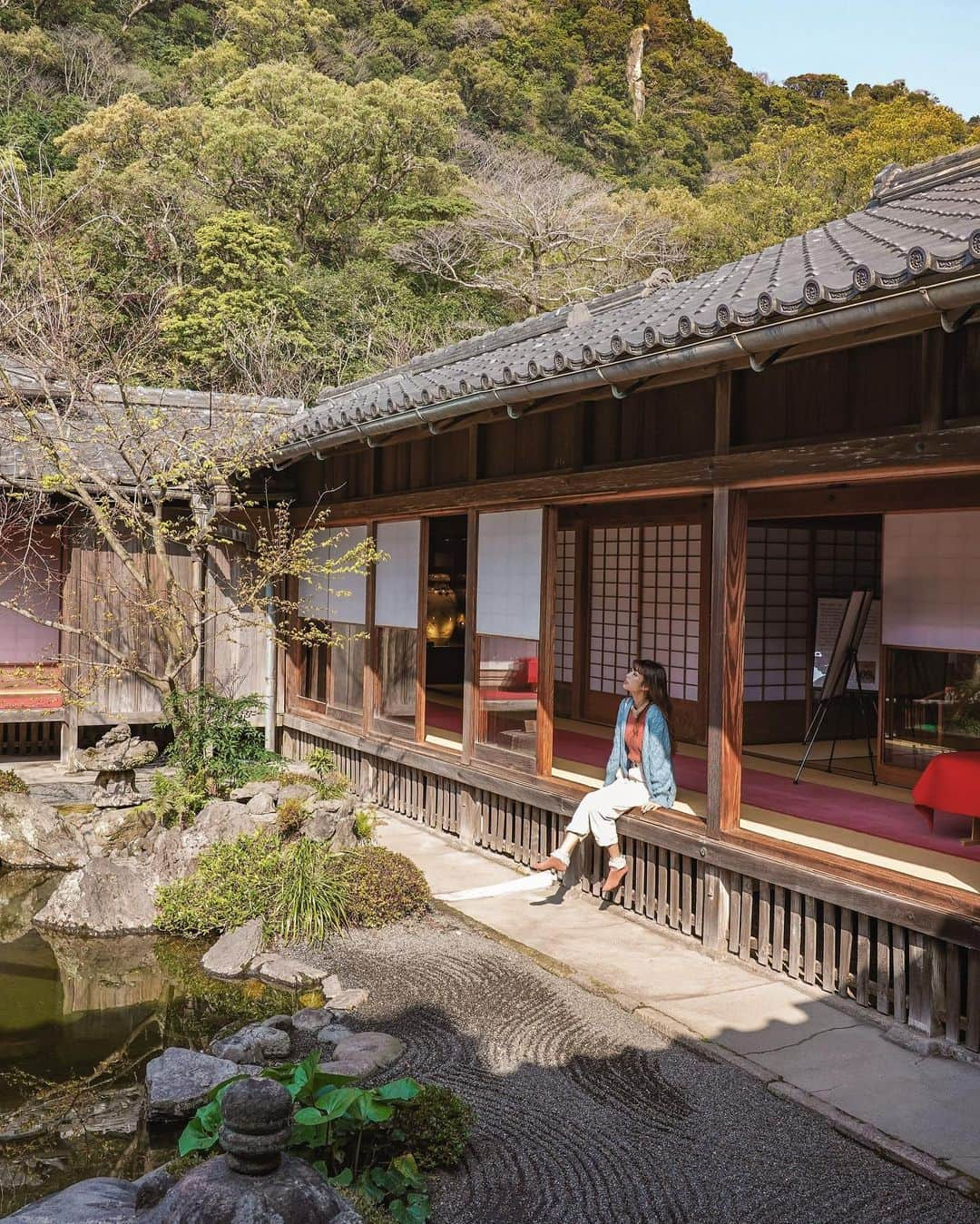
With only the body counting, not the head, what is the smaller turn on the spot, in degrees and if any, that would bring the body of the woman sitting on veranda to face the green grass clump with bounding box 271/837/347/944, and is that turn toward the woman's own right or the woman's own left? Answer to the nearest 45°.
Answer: approximately 45° to the woman's own right

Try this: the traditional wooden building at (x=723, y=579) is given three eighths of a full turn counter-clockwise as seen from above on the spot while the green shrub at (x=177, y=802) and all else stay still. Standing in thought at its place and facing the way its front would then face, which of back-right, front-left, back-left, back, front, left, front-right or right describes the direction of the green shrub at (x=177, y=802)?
back

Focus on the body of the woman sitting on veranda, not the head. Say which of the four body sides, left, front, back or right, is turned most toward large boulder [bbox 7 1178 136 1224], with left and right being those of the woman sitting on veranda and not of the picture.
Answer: front

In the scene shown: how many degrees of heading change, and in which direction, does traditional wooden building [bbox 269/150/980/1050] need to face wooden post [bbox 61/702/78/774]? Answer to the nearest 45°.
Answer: approximately 90° to its right

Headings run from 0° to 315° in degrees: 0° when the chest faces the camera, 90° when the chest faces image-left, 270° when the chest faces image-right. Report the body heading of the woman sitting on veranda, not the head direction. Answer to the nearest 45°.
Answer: approximately 45°

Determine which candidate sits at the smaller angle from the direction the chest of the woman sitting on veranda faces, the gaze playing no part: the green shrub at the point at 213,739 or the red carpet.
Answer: the green shrub

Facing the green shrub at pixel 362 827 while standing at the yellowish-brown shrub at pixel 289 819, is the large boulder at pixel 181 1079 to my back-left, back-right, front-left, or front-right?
back-right

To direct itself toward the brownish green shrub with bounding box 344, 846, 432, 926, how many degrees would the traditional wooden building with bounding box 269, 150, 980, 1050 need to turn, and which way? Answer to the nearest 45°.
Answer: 0° — it already faces it

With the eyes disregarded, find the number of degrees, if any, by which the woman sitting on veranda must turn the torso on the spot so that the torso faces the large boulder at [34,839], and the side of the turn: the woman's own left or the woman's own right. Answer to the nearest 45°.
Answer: approximately 45° to the woman's own right

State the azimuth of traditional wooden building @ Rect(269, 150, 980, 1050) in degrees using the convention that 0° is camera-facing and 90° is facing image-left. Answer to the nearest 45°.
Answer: approximately 45°

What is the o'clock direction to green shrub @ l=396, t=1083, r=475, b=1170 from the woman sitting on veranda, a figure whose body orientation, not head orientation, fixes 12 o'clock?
The green shrub is roughly at 11 o'clock from the woman sitting on veranda.

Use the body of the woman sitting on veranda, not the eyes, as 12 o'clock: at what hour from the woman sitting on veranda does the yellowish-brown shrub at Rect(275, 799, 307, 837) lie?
The yellowish-brown shrub is roughly at 2 o'clock from the woman sitting on veranda.

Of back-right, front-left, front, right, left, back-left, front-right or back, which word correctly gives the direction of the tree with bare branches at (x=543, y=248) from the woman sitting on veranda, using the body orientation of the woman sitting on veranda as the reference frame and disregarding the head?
back-right

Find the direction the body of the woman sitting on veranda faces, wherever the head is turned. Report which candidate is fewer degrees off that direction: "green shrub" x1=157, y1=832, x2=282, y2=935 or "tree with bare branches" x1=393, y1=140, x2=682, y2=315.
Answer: the green shrub
